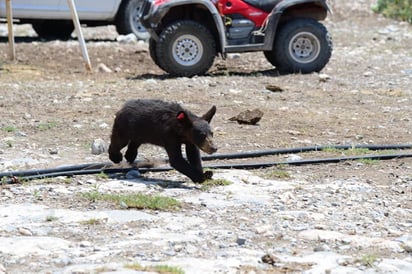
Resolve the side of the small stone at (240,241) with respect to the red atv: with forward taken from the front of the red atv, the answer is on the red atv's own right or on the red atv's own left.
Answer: on the red atv's own left

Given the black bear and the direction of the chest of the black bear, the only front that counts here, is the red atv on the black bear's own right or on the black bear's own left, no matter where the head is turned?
on the black bear's own left
